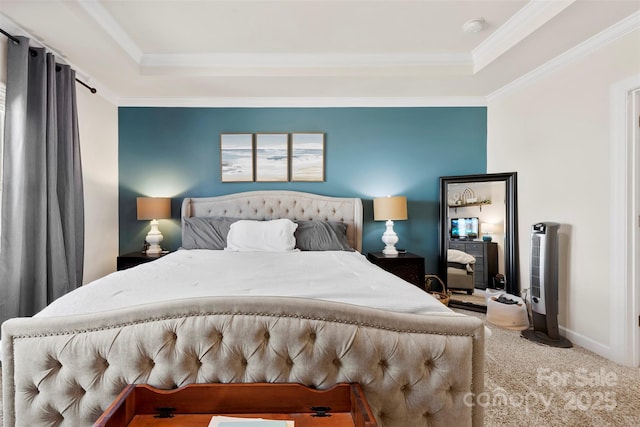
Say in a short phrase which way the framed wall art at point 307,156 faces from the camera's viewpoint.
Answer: facing the viewer

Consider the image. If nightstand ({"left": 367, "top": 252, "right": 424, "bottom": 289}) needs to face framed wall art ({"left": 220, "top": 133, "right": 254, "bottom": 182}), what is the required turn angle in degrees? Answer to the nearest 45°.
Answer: approximately 90° to its right

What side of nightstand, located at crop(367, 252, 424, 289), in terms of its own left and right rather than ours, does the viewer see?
front

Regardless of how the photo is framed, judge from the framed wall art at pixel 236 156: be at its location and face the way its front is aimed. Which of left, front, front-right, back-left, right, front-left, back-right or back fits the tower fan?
front-left

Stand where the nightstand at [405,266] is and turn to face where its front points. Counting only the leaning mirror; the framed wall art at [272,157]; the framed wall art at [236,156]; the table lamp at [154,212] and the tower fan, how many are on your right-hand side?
3

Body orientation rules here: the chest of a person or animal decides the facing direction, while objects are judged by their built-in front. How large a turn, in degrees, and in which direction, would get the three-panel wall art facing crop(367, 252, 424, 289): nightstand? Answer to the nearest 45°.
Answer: approximately 45° to its left

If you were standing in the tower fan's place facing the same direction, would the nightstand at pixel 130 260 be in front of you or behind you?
in front

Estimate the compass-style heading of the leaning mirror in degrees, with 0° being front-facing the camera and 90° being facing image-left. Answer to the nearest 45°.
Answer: approximately 45°

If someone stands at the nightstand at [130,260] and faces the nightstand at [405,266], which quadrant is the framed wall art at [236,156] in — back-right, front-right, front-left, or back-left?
front-left

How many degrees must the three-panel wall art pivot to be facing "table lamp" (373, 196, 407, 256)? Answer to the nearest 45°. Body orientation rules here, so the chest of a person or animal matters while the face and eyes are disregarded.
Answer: approximately 90° to its left

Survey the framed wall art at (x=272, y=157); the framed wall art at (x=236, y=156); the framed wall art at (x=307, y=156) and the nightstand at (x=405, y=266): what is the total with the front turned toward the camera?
4

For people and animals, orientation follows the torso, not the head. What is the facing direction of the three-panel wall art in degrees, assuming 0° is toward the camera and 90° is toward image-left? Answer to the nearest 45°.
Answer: approximately 0°

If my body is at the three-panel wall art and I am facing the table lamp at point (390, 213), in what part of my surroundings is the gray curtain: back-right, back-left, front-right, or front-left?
back-right

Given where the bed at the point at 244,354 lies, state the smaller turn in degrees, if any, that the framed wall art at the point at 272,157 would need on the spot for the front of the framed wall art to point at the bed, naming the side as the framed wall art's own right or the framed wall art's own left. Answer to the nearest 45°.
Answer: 0° — it already faces it

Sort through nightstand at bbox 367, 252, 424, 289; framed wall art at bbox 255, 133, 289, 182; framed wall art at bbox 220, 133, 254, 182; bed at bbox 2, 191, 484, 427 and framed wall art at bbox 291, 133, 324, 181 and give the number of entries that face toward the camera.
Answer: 5
